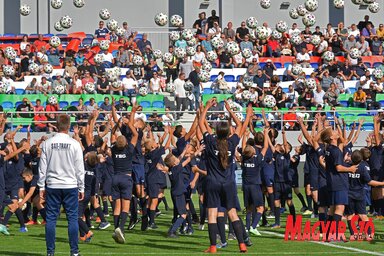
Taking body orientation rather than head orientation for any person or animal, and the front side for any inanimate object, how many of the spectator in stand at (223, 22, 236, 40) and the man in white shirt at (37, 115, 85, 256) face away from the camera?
1

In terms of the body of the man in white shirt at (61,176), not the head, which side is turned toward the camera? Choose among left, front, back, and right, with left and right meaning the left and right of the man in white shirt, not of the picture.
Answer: back

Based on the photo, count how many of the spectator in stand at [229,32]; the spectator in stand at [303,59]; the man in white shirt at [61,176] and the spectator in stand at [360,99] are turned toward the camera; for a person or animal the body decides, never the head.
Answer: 3

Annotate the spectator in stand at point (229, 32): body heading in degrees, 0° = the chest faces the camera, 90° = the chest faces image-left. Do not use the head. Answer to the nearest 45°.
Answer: approximately 0°

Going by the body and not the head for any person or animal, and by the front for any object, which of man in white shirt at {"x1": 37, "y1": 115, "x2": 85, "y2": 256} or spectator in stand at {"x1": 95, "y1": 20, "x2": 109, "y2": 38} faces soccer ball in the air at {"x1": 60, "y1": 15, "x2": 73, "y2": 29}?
the man in white shirt

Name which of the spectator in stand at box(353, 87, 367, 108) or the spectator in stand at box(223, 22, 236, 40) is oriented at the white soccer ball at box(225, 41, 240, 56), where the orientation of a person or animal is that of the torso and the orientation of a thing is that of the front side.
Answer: the spectator in stand at box(223, 22, 236, 40)

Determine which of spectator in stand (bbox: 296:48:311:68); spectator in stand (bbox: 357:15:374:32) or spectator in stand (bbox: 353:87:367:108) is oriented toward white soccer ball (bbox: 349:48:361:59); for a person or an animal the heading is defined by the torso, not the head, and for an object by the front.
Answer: spectator in stand (bbox: 357:15:374:32)

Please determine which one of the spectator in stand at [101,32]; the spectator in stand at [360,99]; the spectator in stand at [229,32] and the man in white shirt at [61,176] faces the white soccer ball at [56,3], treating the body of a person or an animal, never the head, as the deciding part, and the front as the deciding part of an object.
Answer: the man in white shirt

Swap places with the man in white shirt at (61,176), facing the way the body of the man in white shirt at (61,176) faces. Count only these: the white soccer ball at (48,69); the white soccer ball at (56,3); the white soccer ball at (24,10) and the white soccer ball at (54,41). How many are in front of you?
4

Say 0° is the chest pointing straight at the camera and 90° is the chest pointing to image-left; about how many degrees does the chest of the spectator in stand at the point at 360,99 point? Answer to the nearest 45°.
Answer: approximately 0°

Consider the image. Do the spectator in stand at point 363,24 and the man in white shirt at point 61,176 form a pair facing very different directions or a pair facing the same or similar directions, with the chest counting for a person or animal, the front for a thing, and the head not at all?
very different directions
